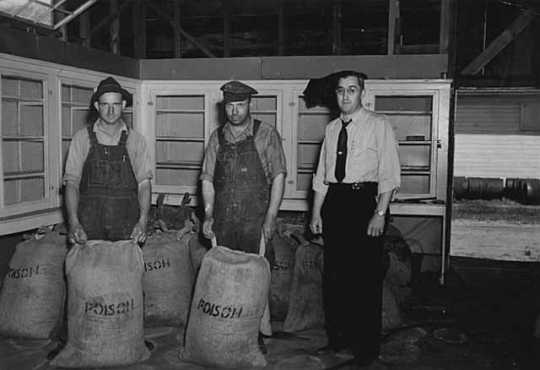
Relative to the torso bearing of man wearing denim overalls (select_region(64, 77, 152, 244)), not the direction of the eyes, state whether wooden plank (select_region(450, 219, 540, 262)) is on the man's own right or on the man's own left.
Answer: on the man's own left

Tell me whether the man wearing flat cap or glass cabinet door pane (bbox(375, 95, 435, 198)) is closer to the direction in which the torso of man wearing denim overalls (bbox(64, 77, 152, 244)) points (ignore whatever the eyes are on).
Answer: the man wearing flat cap

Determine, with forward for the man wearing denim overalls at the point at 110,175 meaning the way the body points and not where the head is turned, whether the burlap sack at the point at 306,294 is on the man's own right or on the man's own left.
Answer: on the man's own left

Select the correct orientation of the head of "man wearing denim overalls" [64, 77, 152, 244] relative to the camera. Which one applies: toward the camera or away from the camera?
toward the camera

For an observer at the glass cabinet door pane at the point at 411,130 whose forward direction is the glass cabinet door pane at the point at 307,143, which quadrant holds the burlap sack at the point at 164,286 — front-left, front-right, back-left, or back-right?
front-left

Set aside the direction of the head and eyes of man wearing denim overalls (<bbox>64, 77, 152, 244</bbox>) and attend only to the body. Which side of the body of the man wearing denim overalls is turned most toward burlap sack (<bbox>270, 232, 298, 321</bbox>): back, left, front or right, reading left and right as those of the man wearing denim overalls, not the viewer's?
left

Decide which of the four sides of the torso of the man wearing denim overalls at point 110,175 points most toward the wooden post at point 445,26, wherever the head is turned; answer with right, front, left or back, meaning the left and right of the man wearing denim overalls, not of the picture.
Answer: left

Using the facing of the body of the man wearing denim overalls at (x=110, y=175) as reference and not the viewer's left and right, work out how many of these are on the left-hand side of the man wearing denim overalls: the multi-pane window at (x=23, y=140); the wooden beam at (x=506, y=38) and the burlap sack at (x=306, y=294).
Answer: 2

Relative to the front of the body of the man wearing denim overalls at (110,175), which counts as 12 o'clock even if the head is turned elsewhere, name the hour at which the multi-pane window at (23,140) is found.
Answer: The multi-pane window is roughly at 5 o'clock from the man wearing denim overalls.

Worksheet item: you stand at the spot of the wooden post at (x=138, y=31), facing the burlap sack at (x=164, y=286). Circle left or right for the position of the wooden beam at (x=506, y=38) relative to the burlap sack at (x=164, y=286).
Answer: left

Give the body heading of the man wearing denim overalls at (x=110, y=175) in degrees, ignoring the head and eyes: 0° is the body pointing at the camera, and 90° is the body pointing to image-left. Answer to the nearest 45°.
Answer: approximately 0°

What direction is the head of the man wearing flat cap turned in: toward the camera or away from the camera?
toward the camera

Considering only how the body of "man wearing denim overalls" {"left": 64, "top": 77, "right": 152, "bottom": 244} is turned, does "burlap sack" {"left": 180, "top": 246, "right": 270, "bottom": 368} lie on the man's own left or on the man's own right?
on the man's own left

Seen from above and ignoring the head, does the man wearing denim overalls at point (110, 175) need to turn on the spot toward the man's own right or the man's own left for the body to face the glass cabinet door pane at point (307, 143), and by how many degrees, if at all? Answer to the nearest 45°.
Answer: approximately 135° to the man's own left

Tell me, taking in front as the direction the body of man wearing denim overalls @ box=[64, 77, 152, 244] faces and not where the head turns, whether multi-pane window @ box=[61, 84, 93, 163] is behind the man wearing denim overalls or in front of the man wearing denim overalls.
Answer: behind
